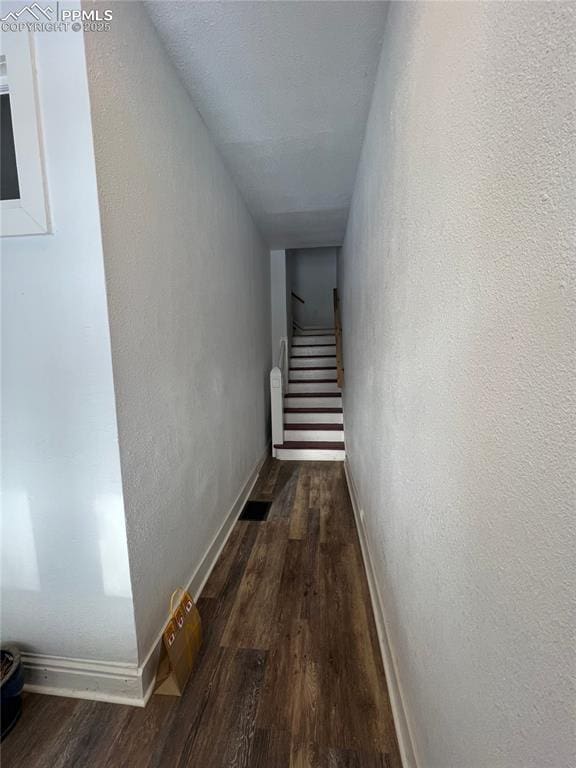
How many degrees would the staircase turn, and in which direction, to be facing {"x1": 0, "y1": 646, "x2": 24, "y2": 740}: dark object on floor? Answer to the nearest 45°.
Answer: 0° — it already faces it

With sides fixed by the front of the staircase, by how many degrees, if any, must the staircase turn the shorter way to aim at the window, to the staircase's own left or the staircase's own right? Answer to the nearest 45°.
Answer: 0° — it already faces it

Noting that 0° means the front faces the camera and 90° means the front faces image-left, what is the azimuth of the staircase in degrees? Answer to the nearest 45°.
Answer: approximately 0°
